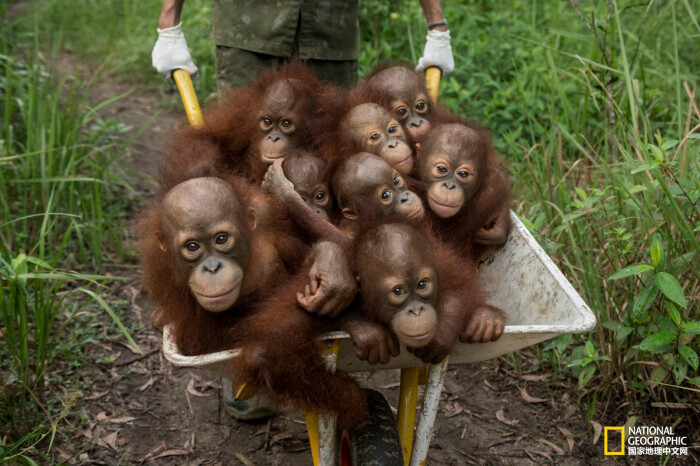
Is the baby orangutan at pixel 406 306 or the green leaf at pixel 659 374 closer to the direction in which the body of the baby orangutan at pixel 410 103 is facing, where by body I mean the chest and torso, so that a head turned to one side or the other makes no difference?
the baby orangutan

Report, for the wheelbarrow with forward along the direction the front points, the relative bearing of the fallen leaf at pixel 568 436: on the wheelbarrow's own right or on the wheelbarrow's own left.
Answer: on the wheelbarrow's own left

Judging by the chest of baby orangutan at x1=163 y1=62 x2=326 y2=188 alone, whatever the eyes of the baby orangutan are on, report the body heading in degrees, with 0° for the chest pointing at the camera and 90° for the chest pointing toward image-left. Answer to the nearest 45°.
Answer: approximately 0°

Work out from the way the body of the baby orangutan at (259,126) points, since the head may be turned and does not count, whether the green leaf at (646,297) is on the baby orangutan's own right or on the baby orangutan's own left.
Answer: on the baby orangutan's own left

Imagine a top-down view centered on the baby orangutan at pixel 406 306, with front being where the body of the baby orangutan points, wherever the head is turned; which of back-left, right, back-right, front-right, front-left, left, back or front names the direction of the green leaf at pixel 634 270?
back-left

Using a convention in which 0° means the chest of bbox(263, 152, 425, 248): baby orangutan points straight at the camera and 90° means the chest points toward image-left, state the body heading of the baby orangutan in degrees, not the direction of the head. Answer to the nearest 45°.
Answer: approximately 315°

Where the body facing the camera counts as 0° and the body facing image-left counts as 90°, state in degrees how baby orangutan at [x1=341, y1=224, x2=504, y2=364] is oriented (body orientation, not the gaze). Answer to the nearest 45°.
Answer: approximately 0°
